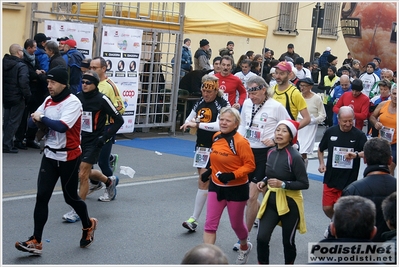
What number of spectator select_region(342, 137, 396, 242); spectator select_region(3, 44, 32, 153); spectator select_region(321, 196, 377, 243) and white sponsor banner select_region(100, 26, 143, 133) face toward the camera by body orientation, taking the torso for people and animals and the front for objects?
1

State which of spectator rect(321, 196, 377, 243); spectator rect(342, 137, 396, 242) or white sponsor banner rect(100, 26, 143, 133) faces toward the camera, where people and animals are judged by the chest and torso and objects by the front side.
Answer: the white sponsor banner

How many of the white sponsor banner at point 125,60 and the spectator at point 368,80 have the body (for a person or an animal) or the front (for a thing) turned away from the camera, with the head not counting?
0

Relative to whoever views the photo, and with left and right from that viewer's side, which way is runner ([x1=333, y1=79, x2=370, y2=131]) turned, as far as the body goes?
facing the viewer and to the left of the viewer

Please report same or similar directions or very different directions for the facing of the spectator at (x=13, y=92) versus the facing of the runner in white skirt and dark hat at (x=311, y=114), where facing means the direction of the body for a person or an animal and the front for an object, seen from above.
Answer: very different directions

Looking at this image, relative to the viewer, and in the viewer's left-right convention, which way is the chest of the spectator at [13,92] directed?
facing away from the viewer and to the right of the viewer

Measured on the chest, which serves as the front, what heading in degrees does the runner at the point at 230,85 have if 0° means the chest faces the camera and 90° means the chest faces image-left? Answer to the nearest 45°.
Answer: approximately 45°

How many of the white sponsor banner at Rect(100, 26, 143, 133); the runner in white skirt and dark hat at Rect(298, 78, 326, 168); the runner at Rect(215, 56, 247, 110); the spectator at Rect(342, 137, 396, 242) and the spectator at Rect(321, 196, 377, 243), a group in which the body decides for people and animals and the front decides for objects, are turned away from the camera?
2

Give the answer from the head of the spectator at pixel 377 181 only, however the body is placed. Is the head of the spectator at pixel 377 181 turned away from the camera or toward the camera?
away from the camera

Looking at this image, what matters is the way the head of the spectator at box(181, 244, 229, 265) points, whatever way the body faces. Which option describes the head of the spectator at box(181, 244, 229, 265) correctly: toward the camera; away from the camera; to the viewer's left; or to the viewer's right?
away from the camera

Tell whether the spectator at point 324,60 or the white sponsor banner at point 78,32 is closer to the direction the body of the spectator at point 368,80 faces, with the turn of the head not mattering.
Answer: the white sponsor banner

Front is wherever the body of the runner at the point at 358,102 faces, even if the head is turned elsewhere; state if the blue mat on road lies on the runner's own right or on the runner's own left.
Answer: on the runner's own right

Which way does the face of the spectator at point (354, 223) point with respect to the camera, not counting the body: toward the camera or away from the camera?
away from the camera

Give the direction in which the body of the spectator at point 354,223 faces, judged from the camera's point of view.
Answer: away from the camera
